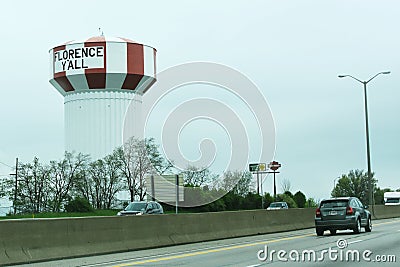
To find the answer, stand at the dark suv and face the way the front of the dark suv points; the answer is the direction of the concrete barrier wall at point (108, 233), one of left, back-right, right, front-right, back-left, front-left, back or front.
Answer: back

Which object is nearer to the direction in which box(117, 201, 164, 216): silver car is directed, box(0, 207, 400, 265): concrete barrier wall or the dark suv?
the concrete barrier wall

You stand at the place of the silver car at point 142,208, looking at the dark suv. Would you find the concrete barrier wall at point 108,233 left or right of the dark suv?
right

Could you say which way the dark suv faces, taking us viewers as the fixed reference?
facing away from the viewer and to the right of the viewer

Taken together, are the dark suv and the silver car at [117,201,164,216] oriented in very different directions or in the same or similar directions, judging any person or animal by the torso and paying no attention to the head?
very different directions

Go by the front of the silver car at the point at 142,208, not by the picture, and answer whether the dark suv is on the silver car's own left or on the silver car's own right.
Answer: on the silver car's own left

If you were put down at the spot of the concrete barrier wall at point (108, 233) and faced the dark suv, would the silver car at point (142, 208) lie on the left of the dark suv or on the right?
left

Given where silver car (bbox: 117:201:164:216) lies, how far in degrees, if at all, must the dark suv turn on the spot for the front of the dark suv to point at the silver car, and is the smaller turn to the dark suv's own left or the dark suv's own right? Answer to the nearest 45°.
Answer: approximately 90° to the dark suv's own left

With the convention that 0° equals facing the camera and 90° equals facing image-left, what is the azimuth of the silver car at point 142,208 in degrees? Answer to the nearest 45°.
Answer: approximately 45°
